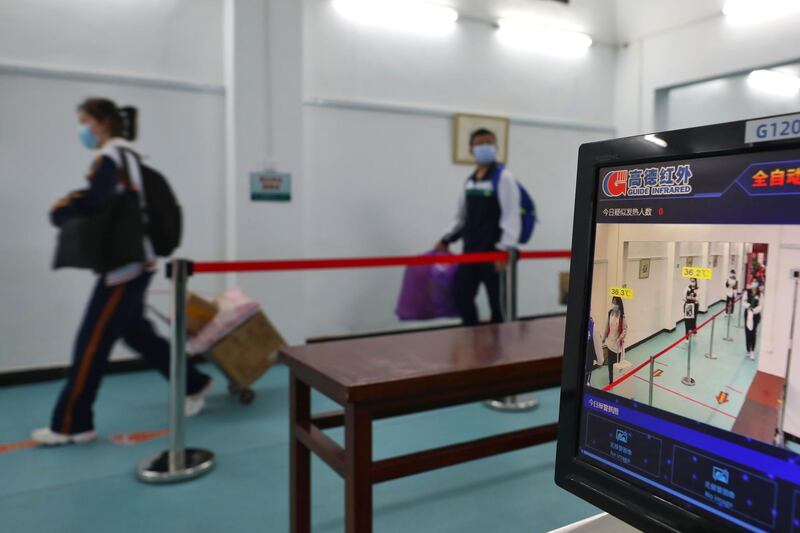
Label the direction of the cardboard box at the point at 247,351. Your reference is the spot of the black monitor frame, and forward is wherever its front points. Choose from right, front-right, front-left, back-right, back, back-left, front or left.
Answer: right

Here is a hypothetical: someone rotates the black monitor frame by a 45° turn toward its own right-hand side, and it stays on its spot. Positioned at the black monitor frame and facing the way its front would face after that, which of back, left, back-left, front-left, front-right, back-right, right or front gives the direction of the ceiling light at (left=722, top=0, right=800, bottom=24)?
right

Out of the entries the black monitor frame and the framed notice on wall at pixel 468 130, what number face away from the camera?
0

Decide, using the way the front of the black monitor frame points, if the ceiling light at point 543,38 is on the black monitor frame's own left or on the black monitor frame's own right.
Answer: on the black monitor frame's own right

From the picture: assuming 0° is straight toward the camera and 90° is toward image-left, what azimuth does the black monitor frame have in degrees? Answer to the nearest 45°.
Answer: approximately 45°

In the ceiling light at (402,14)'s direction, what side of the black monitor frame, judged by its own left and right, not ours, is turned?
right

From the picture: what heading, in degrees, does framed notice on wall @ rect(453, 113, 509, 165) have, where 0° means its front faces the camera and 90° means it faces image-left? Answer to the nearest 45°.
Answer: approximately 315°

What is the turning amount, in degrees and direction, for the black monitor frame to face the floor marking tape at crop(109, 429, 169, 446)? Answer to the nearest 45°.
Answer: approximately 90° to its right

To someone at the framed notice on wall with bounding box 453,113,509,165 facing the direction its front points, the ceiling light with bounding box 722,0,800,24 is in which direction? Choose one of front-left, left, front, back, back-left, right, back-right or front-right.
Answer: front-left

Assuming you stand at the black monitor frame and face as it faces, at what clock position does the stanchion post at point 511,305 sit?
The stanchion post is roughly at 4 o'clock from the black monitor frame.

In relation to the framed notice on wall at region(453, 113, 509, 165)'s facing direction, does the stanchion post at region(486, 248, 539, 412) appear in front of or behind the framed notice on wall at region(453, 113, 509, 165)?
in front

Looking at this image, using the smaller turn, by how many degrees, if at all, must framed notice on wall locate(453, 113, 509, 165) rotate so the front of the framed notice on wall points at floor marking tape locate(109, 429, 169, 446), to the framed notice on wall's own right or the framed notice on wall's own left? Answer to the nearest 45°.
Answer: approximately 90° to the framed notice on wall's own right

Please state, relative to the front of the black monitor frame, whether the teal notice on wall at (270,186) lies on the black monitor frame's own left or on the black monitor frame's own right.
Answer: on the black monitor frame's own right

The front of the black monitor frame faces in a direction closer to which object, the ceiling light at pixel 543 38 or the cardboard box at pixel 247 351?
the cardboard box
